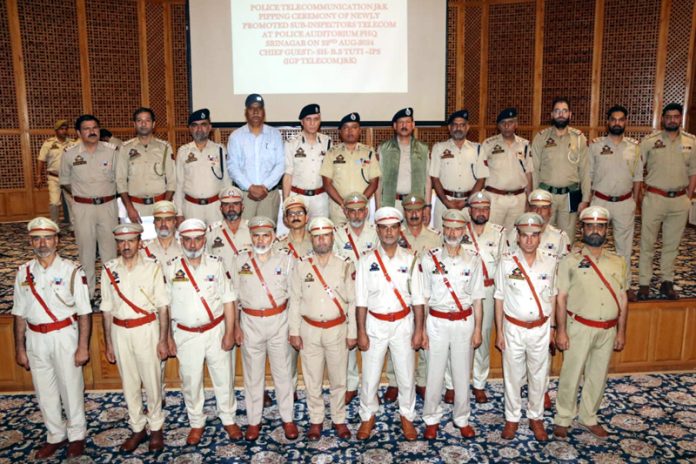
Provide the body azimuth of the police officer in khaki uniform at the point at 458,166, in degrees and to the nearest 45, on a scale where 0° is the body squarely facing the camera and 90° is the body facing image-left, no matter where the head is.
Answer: approximately 0°

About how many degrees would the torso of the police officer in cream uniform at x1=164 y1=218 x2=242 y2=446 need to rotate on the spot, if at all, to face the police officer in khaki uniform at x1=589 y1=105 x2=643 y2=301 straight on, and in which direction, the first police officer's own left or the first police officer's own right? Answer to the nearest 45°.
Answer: approximately 90° to the first police officer's own left

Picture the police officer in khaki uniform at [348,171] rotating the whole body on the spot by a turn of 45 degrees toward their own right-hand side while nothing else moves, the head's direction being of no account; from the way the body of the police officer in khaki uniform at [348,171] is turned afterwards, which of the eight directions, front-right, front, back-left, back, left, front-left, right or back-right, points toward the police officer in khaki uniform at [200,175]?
front-right

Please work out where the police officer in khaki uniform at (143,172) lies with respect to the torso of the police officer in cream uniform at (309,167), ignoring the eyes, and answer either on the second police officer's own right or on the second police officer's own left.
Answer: on the second police officer's own right

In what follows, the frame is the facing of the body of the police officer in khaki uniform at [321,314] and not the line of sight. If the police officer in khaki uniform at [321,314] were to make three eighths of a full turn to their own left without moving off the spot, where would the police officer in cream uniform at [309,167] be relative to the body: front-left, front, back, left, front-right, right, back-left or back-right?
front-left

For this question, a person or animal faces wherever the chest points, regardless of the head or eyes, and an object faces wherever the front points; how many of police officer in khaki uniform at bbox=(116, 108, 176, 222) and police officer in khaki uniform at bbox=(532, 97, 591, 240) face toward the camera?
2

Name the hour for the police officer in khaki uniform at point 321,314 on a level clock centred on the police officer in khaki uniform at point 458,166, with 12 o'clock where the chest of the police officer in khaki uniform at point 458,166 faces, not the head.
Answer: the police officer in khaki uniform at point 321,314 is roughly at 1 o'clock from the police officer in khaki uniform at point 458,166.

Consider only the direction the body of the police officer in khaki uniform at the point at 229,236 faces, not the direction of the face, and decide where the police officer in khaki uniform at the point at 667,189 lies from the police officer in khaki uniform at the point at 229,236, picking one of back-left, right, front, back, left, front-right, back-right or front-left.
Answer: left

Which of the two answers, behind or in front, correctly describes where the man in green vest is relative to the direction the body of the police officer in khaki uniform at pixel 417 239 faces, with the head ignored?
behind

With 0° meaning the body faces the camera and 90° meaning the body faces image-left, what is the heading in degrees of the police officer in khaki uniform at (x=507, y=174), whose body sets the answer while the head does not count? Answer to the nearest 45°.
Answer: approximately 0°
